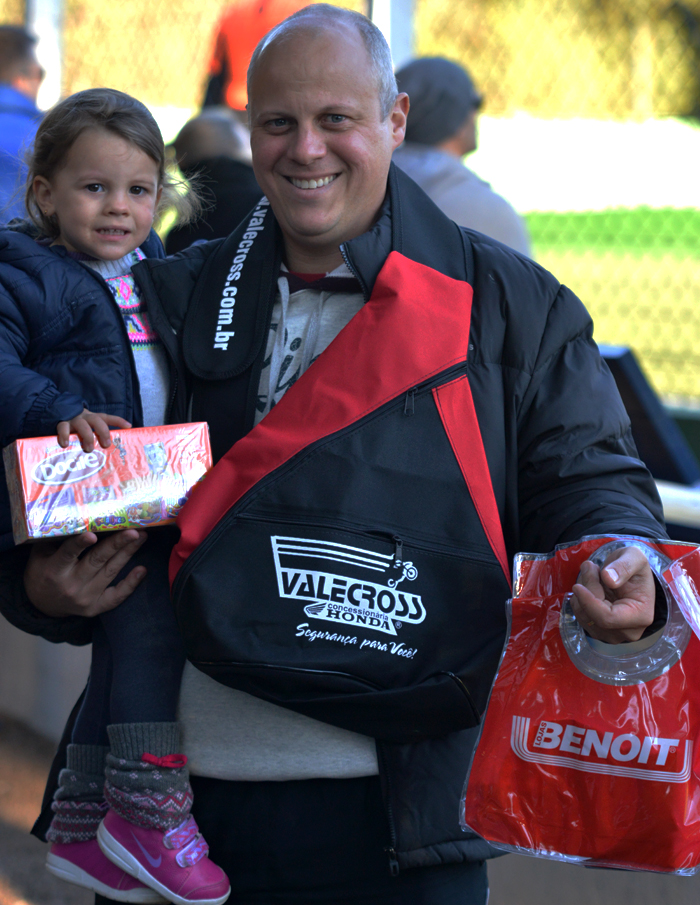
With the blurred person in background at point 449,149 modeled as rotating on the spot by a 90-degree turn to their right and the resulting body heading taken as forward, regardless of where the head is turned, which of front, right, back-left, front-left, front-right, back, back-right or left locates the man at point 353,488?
front-right

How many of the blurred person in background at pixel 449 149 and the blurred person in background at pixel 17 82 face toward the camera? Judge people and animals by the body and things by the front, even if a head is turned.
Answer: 0

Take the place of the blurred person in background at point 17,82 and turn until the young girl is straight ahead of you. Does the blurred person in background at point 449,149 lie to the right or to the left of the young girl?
left

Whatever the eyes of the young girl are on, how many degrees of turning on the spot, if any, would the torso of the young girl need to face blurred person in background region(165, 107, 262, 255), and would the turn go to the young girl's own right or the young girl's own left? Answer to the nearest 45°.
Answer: approximately 135° to the young girl's own left

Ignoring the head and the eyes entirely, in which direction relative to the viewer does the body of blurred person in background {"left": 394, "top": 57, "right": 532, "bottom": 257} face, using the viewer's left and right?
facing away from the viewer and to the right of the viewer

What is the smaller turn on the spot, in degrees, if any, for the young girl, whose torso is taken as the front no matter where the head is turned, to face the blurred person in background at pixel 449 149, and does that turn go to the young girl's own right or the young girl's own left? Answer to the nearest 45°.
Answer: approximately 90° to the young girl's own left

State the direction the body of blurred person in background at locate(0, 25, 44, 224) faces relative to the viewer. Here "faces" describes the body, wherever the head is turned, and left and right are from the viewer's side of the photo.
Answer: facing to the right of the viewer

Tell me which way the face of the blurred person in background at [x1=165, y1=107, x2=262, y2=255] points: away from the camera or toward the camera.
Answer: away from the camera

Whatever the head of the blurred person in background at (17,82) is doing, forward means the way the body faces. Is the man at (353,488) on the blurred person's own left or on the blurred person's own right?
on the blurred person's own right

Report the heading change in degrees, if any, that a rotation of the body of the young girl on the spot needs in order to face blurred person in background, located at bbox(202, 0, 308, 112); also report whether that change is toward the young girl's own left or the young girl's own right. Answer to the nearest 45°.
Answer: approximately 135° to the young girl's own left

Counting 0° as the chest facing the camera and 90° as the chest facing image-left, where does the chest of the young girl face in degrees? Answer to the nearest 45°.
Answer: approximately 315°
